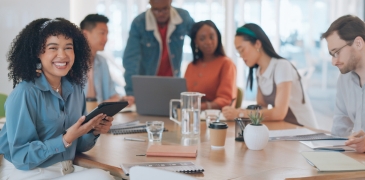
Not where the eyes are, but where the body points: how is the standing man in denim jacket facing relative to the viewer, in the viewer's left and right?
facing the viewer

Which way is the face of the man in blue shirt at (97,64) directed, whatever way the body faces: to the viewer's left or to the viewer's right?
to the viewer's right

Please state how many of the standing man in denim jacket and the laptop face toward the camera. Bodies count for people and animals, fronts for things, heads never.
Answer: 1

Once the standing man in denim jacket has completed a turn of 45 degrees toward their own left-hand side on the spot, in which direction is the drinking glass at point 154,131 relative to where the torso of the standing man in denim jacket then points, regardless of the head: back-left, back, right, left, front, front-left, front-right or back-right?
front-right

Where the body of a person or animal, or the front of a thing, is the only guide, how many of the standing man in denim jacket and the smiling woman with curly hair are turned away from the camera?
0

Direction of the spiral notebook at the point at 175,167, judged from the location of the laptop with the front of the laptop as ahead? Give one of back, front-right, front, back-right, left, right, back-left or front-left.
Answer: back

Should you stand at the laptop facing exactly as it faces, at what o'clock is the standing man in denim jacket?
The standing man in denim jacket is roughly at 12 o'clock from the laptop.

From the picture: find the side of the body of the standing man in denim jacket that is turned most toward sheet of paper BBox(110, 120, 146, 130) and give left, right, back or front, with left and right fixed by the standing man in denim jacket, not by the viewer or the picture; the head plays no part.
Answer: front

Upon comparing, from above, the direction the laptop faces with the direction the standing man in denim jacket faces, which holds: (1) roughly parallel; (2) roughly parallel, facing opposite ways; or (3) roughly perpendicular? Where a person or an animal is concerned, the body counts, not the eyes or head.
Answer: roughly parallel, facing opposite ways

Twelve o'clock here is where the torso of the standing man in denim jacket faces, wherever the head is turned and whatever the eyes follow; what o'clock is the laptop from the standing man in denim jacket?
The laptop is roughly at 12 o'clock from the standing man in denim jacket.

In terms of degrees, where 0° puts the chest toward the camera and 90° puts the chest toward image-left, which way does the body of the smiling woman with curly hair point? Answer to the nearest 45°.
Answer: approximately 315°

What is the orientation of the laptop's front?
away from the camera

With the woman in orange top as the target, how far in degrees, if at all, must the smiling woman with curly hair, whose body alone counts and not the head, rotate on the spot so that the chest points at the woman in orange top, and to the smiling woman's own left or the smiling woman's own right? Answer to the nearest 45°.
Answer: approximately 90° to the smiling woman's own left

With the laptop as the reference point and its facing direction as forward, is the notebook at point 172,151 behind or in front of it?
behind

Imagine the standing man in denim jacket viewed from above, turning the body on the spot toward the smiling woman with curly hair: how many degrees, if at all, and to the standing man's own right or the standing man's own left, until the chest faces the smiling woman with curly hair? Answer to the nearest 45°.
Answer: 0° — they already face them
